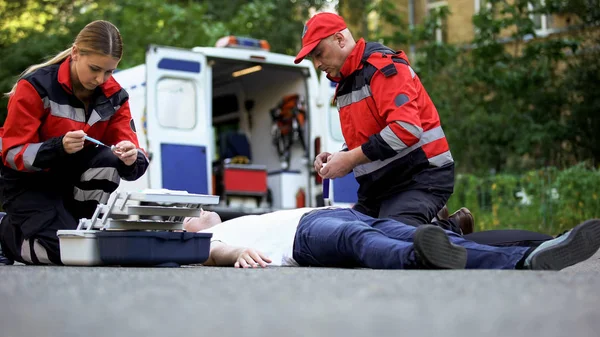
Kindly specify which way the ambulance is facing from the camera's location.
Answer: facing away from the viewer and to the left of the viewer

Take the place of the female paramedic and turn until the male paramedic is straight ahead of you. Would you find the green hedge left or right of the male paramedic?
left

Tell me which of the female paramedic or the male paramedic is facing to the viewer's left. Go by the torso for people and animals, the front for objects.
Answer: the male paramedic

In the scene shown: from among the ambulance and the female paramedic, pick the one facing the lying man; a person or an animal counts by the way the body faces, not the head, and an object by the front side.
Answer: the female paramedic

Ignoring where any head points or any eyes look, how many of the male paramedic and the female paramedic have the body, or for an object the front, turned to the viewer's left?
1

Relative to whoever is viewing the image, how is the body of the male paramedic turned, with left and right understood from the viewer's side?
facing to the left of the viewer

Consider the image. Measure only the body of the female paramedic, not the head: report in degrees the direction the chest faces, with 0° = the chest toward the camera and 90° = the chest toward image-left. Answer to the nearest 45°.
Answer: approximately 315°

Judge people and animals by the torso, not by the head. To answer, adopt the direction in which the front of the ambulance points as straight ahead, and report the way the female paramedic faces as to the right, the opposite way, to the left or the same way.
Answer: the opposite way

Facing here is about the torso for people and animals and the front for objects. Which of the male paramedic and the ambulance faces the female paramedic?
the male paramedic
